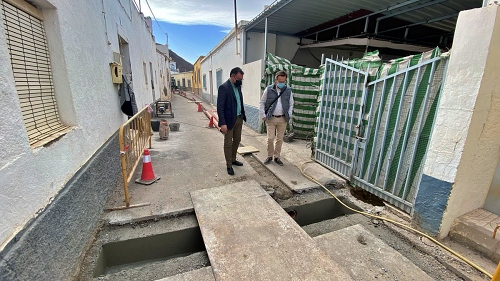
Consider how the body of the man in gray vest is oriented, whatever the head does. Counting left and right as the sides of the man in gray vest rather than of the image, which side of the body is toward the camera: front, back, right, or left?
front

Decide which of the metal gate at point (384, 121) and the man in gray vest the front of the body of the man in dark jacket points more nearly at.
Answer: the metal gate

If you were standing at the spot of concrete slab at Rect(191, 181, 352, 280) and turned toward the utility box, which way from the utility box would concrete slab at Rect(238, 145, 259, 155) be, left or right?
right

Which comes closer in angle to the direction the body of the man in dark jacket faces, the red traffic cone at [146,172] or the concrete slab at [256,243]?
the concrete slab

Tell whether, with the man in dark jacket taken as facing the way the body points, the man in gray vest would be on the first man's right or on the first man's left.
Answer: on the first man's left

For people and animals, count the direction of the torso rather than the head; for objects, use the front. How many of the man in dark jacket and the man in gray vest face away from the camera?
0

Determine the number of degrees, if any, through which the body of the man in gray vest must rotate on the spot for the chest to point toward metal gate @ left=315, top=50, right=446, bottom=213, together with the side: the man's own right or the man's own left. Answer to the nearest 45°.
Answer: approximately 45° to the man's own left

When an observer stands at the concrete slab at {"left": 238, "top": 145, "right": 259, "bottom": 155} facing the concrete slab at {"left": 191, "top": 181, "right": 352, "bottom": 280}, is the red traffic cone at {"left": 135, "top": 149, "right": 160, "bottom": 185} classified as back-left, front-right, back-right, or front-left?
front-right

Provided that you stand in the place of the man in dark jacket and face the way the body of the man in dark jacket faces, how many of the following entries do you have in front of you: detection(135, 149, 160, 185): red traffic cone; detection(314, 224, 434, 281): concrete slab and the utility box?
1

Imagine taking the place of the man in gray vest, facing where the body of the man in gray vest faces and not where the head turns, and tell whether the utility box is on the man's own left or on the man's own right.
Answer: on the man's own right

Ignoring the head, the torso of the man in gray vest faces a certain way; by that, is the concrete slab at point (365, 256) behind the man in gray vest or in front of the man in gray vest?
in front

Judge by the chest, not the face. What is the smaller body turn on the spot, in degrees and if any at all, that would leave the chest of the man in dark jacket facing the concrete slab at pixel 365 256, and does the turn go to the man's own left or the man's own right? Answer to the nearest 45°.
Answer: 0° — they already face it

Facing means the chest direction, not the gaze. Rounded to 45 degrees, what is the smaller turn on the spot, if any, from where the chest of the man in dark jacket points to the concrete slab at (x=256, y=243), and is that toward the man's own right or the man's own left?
approximately 45° to the man's own right

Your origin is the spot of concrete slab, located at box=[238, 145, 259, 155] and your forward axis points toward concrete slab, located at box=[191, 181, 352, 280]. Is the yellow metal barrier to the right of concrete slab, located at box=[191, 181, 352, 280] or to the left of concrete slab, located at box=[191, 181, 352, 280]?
right

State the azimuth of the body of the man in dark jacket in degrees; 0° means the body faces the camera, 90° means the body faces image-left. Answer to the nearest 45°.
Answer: approximately 315°

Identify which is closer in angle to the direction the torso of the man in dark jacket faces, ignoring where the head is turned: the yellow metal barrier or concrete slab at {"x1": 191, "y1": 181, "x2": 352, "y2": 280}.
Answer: the concrete slab
